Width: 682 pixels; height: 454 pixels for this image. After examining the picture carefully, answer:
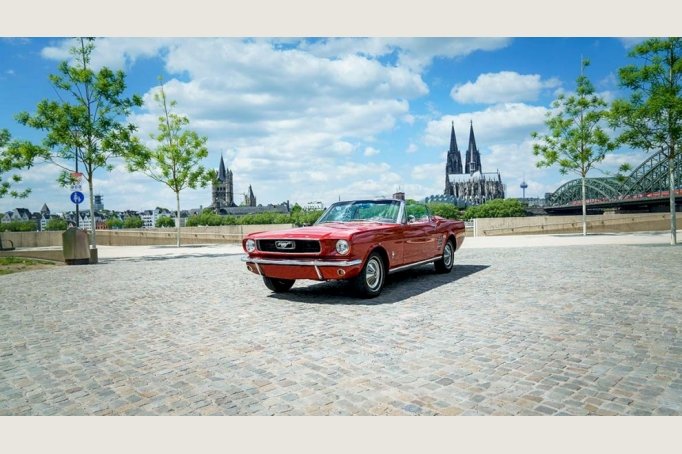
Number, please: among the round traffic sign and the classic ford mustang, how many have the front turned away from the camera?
0

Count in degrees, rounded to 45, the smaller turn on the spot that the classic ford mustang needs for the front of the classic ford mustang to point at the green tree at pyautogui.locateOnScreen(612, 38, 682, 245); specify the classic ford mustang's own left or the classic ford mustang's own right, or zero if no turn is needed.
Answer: approximately 180°

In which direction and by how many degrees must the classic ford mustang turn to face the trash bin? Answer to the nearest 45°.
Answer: approximately 90° to its right

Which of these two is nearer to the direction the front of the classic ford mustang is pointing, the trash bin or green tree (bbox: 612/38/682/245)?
the trash bin

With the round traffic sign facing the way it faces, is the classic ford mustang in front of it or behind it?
in front

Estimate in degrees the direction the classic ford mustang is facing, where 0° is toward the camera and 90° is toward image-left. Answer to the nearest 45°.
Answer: approximately 45°

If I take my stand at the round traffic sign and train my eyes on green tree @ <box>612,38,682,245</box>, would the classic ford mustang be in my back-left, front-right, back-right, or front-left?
front-right

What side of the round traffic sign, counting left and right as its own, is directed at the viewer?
front

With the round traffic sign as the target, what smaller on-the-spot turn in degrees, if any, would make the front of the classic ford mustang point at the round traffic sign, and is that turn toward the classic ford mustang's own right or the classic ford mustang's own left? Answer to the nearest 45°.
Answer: approximately 90° to the classic ford mustang's own right
